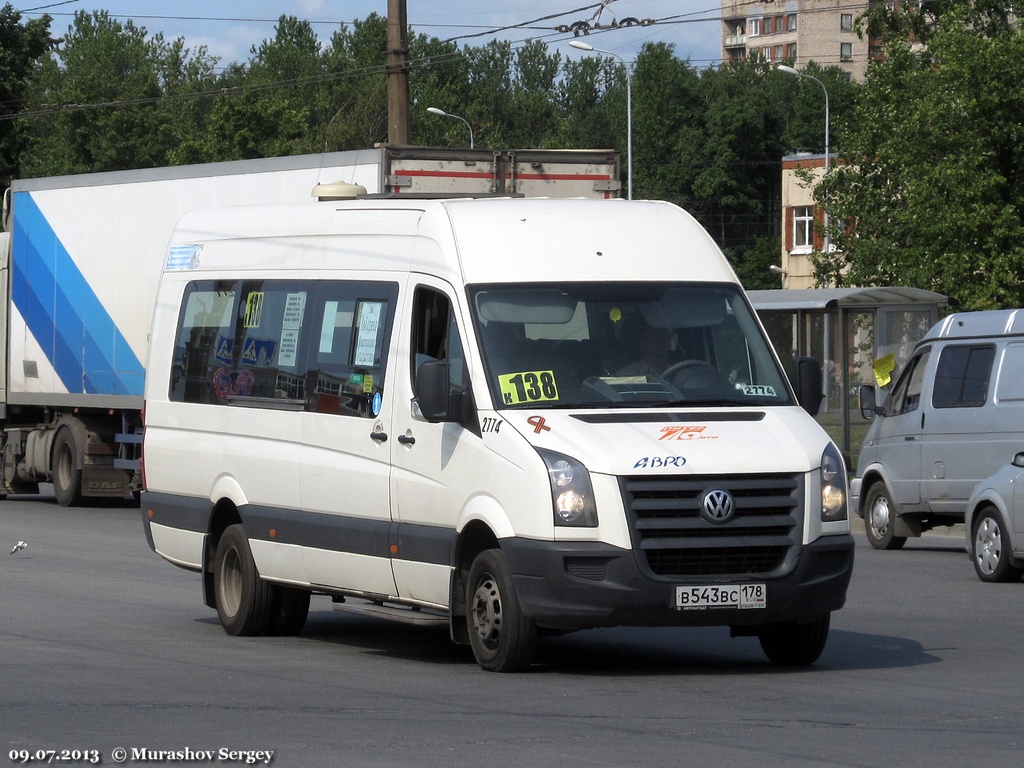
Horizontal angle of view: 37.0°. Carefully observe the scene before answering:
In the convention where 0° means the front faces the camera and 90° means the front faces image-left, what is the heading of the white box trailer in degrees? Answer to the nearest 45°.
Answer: approximately 135°

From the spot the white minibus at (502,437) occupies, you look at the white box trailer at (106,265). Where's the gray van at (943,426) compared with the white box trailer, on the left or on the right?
right

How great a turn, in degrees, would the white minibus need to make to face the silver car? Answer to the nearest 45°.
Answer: approximately 90° to its left

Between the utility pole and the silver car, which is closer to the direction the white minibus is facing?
the silver car

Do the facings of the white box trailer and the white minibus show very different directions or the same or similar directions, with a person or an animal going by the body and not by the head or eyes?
very different directions

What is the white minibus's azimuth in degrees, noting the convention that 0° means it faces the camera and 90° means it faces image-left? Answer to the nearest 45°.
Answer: approximately 315°

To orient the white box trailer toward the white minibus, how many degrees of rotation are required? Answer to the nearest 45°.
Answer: approximately 135° to its left

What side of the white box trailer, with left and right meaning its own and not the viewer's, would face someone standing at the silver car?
back

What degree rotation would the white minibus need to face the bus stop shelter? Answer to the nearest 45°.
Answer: approximately 135° to its left

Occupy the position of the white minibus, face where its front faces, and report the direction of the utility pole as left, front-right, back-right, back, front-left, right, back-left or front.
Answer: back-left
